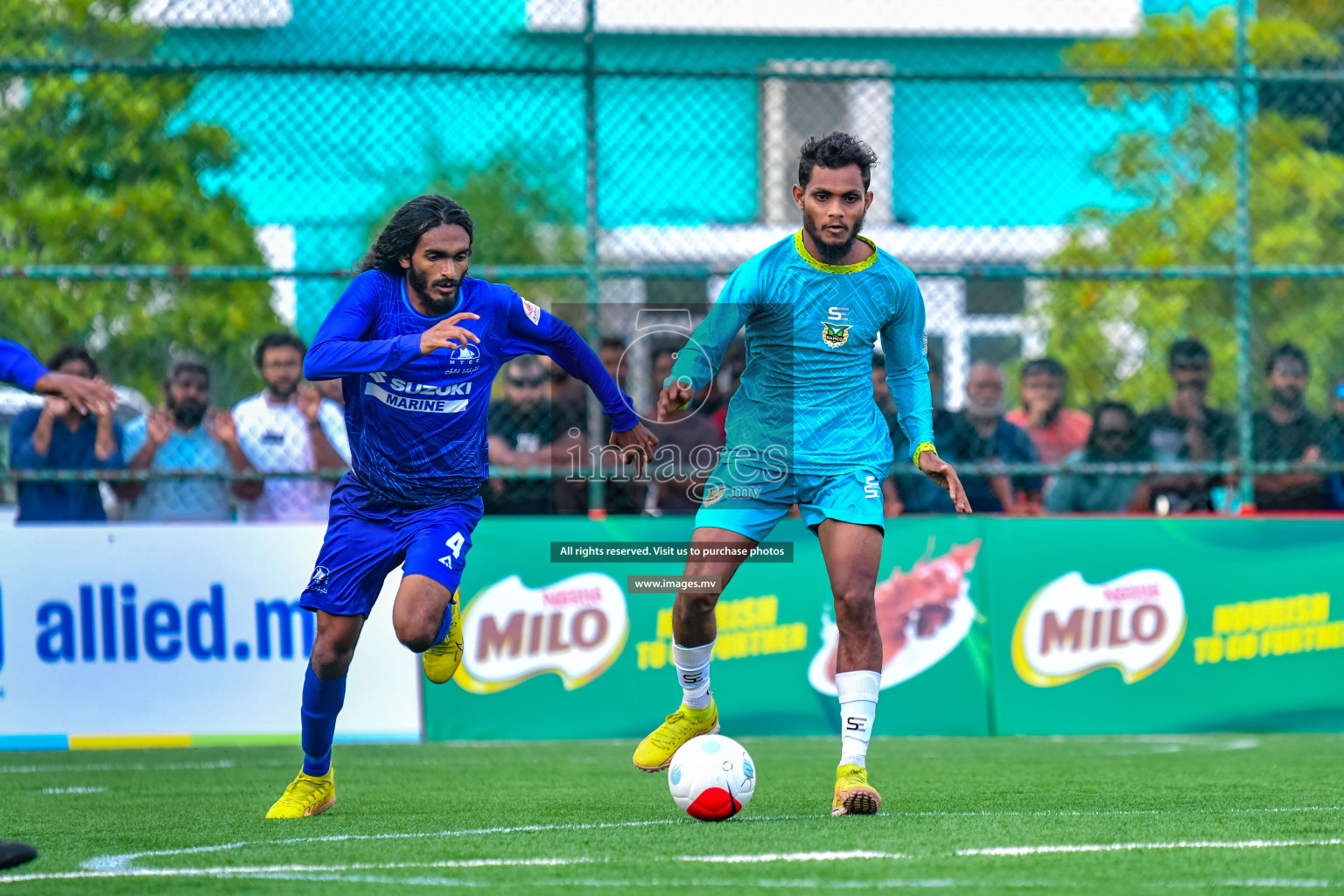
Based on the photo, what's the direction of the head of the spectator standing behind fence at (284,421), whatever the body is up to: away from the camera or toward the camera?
toward the camera

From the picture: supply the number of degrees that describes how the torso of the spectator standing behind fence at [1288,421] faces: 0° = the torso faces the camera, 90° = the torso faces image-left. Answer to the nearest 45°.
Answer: approximately 0°

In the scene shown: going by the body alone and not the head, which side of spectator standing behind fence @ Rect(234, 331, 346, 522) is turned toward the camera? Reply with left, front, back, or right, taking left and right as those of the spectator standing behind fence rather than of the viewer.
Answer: front

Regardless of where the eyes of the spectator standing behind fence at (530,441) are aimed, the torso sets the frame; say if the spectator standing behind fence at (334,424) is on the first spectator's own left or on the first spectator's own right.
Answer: on the first spectator's own right

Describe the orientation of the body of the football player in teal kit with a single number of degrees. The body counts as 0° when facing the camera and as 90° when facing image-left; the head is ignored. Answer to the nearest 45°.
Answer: approximately 0°

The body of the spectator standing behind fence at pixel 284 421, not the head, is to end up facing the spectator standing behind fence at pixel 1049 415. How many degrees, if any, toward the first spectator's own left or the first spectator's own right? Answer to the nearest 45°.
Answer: approximately 90° to the first spectator's own left

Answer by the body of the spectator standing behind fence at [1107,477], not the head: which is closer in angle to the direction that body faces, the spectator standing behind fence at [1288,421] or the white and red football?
the white and red football

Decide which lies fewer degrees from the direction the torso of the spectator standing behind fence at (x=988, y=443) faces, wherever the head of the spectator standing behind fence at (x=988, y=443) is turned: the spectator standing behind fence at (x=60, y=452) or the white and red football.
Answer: the white and red football

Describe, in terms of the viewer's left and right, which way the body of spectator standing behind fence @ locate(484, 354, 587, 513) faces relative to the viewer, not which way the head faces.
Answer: facing the viewer

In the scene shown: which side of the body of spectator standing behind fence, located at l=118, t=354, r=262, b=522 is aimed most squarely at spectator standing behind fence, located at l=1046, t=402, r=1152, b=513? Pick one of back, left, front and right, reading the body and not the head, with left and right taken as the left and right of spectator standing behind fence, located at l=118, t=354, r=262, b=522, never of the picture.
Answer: left

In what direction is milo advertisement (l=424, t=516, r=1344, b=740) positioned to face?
toward the camera

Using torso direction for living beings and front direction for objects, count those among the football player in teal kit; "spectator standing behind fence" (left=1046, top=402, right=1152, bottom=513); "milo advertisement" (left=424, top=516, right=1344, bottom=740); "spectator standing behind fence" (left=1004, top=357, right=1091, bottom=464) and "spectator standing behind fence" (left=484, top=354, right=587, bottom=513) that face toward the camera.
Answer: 5

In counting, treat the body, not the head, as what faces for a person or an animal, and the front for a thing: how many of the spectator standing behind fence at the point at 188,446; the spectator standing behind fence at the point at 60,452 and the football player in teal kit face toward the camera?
3
